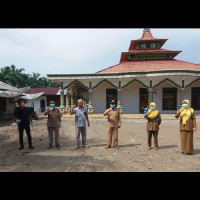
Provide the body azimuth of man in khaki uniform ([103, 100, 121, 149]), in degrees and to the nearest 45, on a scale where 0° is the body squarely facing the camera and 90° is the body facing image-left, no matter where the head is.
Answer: approximately 0°

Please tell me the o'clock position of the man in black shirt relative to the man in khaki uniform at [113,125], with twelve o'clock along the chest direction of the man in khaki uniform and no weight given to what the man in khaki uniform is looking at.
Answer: The man in black shirt is roughly at 3 o'clock from the man in khaki uniform.

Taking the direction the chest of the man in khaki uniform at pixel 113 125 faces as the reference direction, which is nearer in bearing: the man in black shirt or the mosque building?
the man in black shirt

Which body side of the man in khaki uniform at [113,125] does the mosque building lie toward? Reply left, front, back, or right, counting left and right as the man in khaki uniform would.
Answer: back
